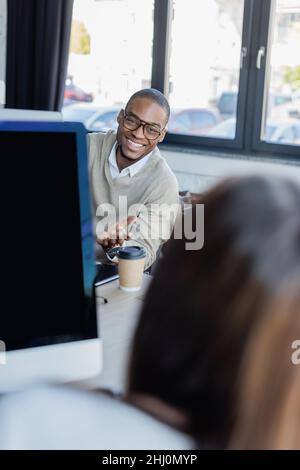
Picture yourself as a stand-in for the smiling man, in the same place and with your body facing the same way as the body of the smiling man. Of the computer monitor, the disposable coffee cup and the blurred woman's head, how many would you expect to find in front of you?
3

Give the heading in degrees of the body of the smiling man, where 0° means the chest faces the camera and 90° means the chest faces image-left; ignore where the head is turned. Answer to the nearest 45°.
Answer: approximately 0°

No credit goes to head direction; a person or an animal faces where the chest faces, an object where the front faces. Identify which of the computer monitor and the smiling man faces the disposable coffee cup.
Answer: the smiling man

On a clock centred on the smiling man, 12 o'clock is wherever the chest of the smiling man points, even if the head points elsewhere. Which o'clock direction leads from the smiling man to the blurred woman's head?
The blurred woman's head is roughly at 12 o'clock from the smiling man.

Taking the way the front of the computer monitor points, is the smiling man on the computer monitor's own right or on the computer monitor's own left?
on the computer monitor's own left

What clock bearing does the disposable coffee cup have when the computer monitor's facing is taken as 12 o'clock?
The disposable coffee cup is roughly at 8 o'clock from the computer monitor.

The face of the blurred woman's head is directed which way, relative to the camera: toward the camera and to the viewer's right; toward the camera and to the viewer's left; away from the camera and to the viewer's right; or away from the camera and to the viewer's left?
away from the camera and to the viewer's left
